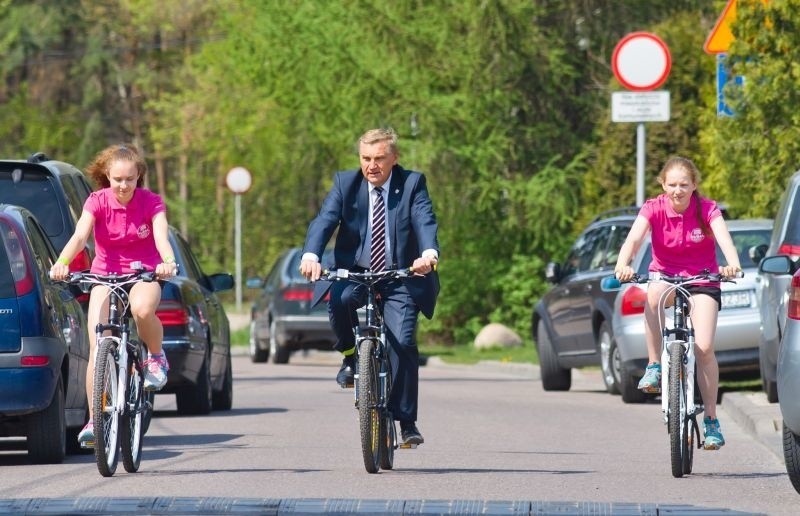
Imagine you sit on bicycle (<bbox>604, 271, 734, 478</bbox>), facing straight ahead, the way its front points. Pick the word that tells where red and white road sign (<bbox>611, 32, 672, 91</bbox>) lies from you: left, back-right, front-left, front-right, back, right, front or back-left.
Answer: back

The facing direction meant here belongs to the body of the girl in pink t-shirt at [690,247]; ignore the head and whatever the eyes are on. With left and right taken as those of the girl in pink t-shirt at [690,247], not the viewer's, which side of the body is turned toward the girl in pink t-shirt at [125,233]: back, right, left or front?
right

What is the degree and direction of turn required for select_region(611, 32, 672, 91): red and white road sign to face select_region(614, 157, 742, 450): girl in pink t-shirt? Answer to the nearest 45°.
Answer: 0° — it already faces them

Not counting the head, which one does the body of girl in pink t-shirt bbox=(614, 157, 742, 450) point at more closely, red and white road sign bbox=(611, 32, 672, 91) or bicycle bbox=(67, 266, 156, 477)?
the bicycle

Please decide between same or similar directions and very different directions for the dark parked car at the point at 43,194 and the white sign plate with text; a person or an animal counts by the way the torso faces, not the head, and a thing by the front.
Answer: very different directions

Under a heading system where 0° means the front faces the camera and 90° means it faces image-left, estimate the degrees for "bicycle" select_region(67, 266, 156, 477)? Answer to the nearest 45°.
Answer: approximately 0°
